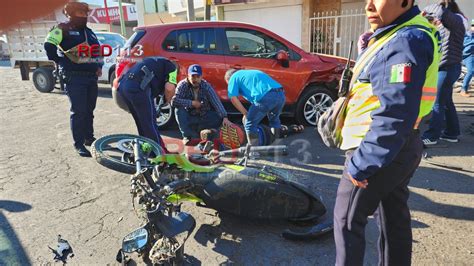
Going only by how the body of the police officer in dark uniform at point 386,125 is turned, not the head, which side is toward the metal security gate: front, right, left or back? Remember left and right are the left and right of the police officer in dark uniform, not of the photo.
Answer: right

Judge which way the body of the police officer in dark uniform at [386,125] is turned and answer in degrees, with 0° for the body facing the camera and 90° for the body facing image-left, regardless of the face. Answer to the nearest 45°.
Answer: approximately 90°

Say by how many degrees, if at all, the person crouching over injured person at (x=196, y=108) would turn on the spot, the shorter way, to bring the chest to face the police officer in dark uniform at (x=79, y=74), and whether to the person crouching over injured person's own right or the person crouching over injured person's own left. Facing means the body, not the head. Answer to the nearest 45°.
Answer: approximately 90° to the person crouching over injured person's own right

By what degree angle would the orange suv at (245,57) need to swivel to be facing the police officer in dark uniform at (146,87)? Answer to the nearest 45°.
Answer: approximately 135° to its right

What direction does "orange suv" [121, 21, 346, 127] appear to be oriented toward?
to the viewer's right

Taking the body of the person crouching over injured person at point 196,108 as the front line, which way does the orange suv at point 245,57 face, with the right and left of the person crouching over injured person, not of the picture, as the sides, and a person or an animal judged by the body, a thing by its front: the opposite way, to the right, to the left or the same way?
to the left

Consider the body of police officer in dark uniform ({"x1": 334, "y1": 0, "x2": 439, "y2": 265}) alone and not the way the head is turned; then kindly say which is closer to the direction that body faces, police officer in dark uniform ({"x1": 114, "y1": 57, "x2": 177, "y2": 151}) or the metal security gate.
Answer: the police officer in dark uniform

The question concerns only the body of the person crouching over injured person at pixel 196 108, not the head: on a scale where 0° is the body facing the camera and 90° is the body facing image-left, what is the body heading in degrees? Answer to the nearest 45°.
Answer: approximately 0°

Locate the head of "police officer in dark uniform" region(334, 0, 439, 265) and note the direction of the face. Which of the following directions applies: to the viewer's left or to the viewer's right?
to the viewer's left
